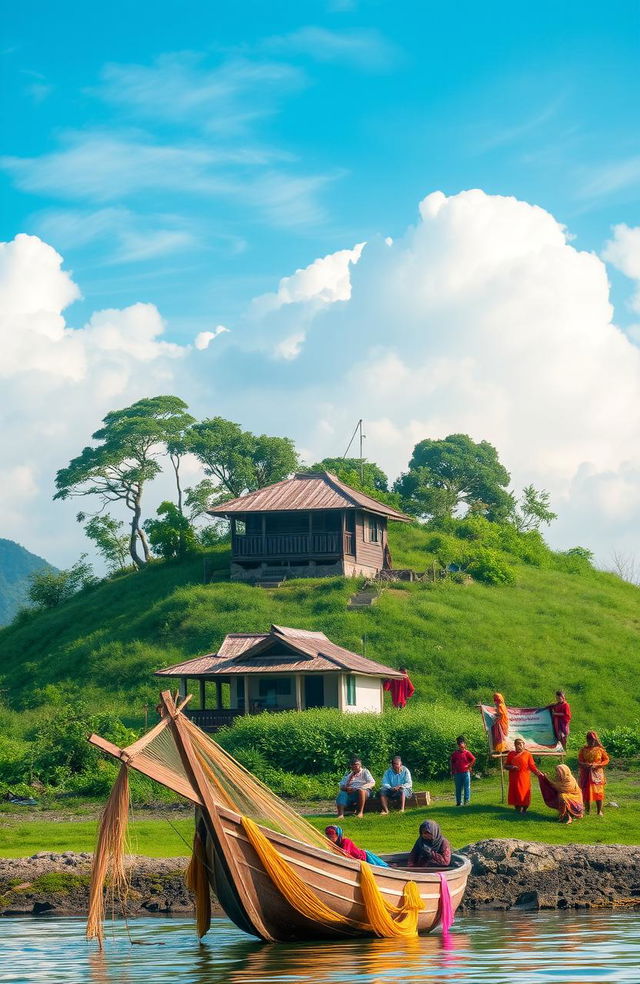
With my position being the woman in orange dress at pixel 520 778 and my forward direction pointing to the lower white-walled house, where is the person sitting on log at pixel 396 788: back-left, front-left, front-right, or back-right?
front-left

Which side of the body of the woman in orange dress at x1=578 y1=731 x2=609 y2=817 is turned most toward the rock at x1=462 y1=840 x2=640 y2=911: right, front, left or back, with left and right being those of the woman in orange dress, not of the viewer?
front

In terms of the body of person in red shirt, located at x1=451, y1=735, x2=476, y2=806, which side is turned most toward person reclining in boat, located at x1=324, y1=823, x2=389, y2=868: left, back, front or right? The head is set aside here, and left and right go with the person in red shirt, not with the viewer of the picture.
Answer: front

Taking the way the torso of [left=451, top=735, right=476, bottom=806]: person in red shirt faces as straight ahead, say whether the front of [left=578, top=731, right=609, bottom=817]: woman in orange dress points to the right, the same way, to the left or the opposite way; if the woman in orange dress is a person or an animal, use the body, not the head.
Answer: the same way

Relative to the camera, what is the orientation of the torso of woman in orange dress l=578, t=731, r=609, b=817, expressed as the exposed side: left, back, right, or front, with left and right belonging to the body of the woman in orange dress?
front

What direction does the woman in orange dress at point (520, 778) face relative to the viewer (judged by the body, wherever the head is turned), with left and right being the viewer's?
facing the viewer

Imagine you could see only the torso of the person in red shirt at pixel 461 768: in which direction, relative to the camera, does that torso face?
toward the camera

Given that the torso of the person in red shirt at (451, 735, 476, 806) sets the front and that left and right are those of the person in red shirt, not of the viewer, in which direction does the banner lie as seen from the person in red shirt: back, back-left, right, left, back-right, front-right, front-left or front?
back-left

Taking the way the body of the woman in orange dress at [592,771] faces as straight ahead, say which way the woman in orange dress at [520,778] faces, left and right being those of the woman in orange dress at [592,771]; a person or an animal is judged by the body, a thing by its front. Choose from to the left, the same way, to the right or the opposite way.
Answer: the same way

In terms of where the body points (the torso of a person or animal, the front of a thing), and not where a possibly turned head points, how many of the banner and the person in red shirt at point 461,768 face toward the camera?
2

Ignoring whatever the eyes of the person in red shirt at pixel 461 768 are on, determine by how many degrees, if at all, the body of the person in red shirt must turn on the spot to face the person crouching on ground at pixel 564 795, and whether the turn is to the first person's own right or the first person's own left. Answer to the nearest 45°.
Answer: approximately 45° to the first person's own left

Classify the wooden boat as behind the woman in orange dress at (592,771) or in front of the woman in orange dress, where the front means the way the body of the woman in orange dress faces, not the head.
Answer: in front
